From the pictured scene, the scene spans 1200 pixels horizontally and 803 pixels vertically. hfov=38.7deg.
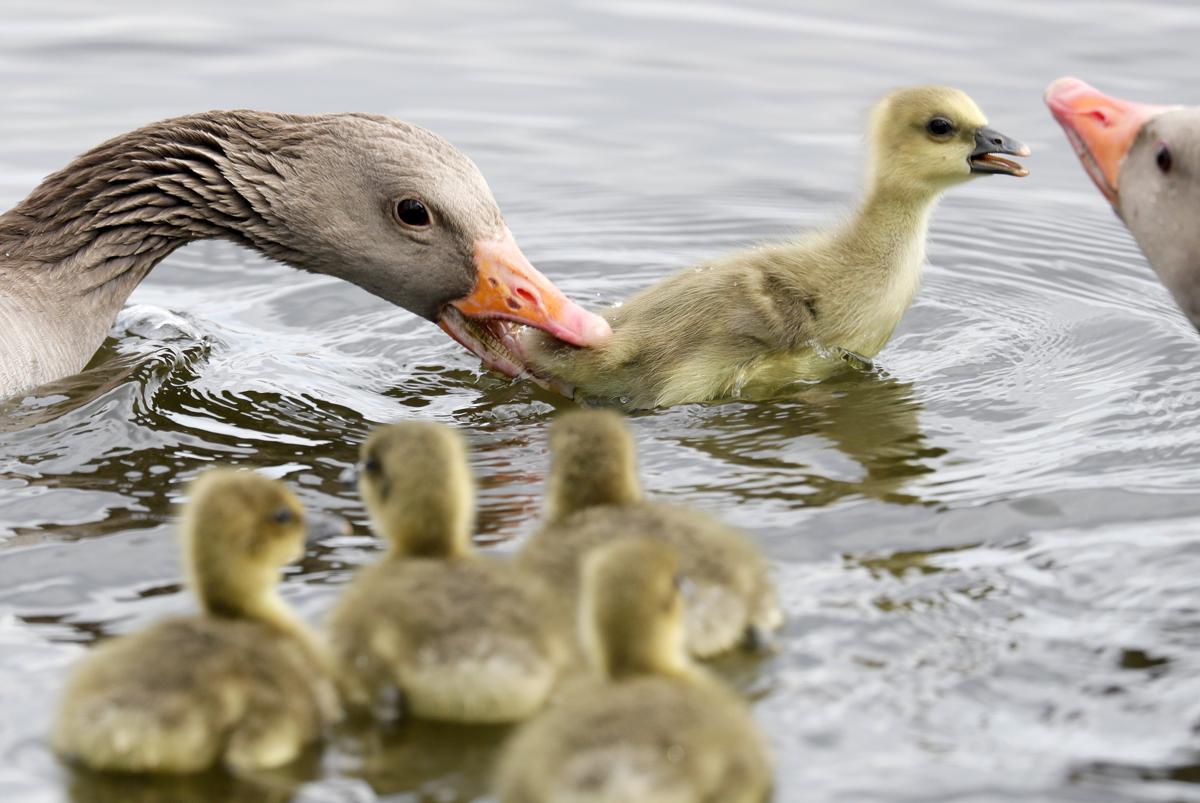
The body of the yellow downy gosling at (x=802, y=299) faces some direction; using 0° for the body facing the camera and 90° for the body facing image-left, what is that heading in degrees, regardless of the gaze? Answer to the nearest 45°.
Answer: approximately 270°

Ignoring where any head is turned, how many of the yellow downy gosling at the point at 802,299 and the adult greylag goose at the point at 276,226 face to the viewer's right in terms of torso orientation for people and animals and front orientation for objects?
2

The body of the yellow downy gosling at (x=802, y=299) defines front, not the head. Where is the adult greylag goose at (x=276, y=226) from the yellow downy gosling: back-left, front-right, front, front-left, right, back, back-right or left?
back

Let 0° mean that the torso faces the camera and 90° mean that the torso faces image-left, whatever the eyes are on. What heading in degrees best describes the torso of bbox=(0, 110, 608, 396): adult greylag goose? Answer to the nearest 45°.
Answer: approximately 270°

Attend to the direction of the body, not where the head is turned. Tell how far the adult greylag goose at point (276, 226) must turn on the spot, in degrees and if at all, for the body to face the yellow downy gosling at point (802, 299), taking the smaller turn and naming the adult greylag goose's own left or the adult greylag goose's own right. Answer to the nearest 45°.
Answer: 0° — it already faces it
